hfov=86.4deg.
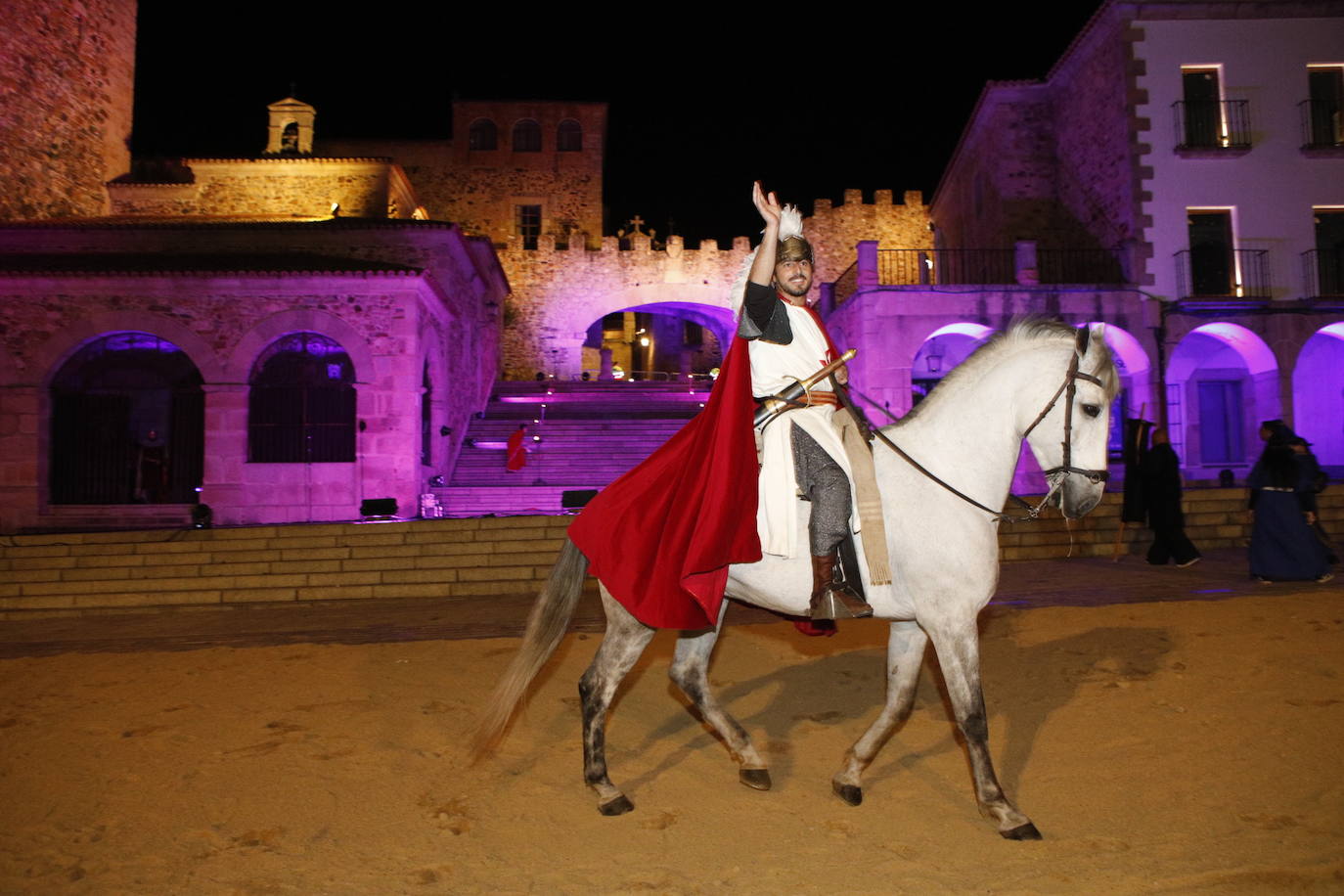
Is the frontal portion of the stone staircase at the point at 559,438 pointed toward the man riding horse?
yes

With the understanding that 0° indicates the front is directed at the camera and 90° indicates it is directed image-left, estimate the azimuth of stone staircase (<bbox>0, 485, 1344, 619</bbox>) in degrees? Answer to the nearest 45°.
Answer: approximately 0°

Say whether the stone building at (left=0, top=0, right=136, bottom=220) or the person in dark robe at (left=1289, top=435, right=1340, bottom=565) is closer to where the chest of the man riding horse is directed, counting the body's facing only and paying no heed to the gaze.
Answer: the person in dark robe

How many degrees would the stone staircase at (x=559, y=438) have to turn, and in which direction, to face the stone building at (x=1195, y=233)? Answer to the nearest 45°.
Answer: approximately 90° to its left

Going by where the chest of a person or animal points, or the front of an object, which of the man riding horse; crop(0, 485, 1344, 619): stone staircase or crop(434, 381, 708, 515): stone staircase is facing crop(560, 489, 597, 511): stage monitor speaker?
crop(434, 381, 708, 515): stone staircase

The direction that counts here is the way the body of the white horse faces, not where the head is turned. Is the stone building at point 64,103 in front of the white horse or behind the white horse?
behind

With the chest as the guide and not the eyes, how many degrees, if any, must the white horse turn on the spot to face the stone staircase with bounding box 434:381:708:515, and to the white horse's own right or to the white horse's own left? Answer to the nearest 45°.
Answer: approximately 135° to the white horse's own left

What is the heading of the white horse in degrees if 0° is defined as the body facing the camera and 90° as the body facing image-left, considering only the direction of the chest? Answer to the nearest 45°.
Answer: approximately 270°

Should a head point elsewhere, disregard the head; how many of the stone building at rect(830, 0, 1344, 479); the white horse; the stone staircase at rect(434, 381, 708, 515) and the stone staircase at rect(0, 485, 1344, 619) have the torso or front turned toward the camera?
3
